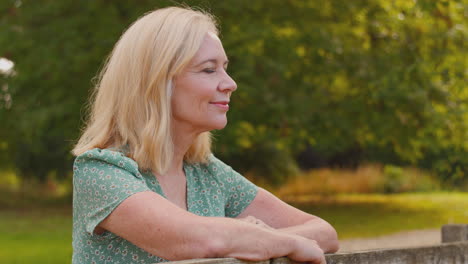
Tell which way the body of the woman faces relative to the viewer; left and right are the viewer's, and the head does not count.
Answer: facing the viewer and to the right of the viewer

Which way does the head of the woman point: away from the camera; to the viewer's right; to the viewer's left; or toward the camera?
to the viewer's right
